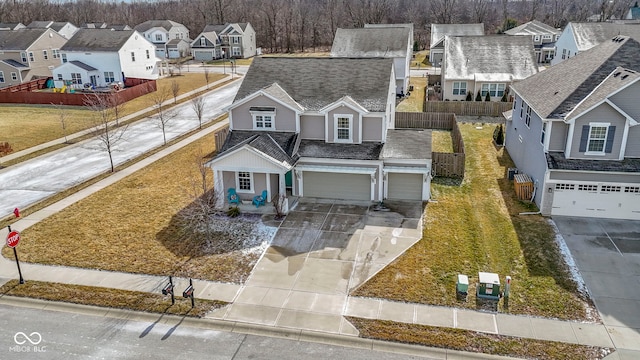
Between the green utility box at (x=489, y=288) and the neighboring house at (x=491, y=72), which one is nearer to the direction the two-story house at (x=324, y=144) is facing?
the green utility box

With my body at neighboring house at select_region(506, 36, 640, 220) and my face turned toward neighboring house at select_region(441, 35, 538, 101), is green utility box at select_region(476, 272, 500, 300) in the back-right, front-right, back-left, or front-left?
back-left

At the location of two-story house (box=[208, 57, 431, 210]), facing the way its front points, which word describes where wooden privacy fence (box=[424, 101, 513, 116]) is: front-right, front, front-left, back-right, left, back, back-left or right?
back-left

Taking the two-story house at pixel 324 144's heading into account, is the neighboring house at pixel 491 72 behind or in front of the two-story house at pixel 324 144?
behind

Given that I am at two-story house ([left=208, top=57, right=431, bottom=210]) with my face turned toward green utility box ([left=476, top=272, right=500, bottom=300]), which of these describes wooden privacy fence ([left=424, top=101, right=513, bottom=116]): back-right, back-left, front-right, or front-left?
back-left

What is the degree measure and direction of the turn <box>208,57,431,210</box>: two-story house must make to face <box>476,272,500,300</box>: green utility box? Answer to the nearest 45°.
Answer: approximately 45° to its left

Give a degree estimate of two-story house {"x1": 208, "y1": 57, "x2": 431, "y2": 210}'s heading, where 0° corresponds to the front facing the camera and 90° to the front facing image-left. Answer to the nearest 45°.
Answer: approximately 0°
